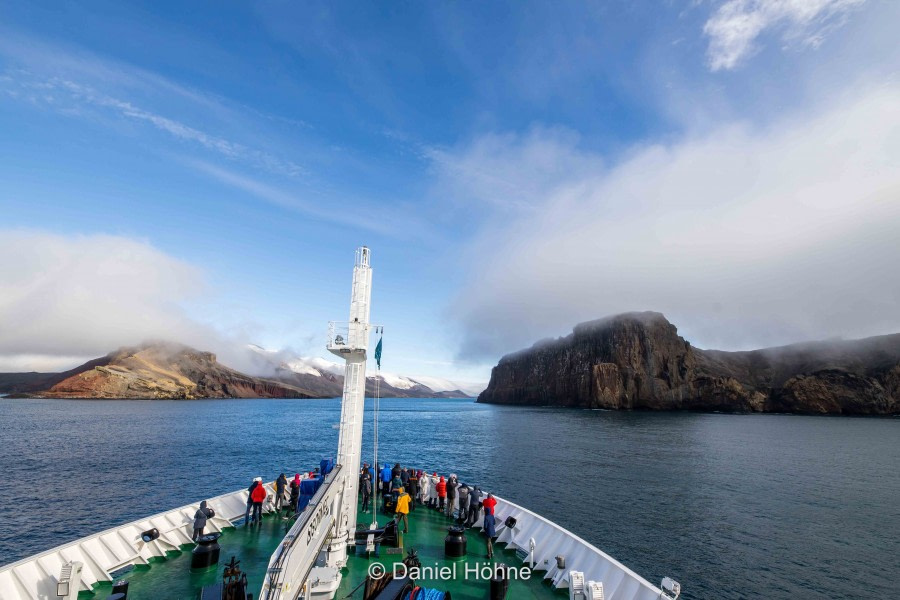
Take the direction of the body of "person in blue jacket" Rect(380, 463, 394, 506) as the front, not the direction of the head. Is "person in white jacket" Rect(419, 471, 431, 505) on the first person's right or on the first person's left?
on the first person's right

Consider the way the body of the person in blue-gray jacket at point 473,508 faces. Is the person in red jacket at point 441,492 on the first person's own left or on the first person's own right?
on the first person's own left

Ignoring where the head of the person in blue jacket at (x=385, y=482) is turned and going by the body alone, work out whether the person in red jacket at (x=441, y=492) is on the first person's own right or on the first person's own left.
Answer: on the first person's own right

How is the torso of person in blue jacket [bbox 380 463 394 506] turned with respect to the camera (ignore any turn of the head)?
away from the camera

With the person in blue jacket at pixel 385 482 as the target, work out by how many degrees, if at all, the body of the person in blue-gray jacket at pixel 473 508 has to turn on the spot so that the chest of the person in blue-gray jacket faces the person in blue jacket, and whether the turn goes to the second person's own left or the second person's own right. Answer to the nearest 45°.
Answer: approximately 90° to the second person's own left

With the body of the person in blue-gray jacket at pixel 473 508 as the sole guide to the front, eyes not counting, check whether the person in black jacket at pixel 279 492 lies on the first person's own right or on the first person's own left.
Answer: on the first person's own left

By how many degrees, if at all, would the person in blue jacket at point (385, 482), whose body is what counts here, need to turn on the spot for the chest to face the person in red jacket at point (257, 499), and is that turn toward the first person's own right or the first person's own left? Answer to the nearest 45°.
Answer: approximately 135° to the first person's own left

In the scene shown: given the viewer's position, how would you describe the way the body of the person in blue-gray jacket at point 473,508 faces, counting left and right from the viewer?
facing away from the viewer and to the right of the viewer

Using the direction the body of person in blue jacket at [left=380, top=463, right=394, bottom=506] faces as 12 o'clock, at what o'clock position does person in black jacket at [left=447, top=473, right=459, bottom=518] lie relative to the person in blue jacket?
The person in black jacket is roughly at 4 o'clock from the person in blue jacket.
